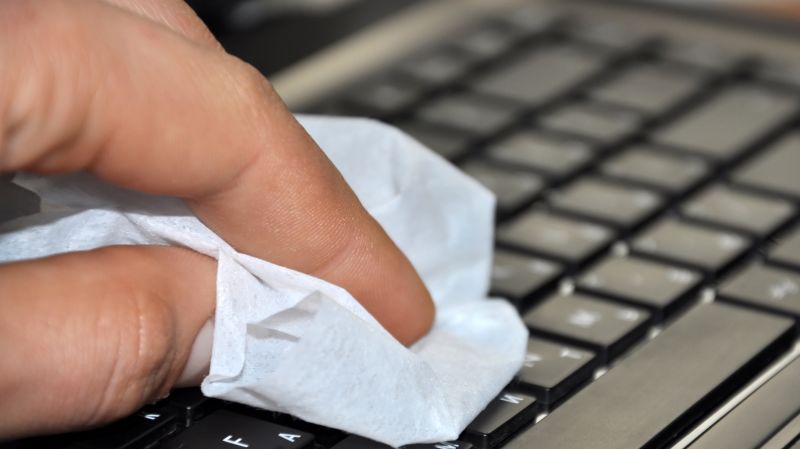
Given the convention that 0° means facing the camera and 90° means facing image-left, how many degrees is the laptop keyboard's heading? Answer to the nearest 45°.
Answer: approximately 315°
